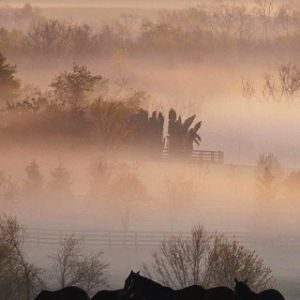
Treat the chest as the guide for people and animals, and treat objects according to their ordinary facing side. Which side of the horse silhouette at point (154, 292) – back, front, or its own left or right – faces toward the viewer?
left
